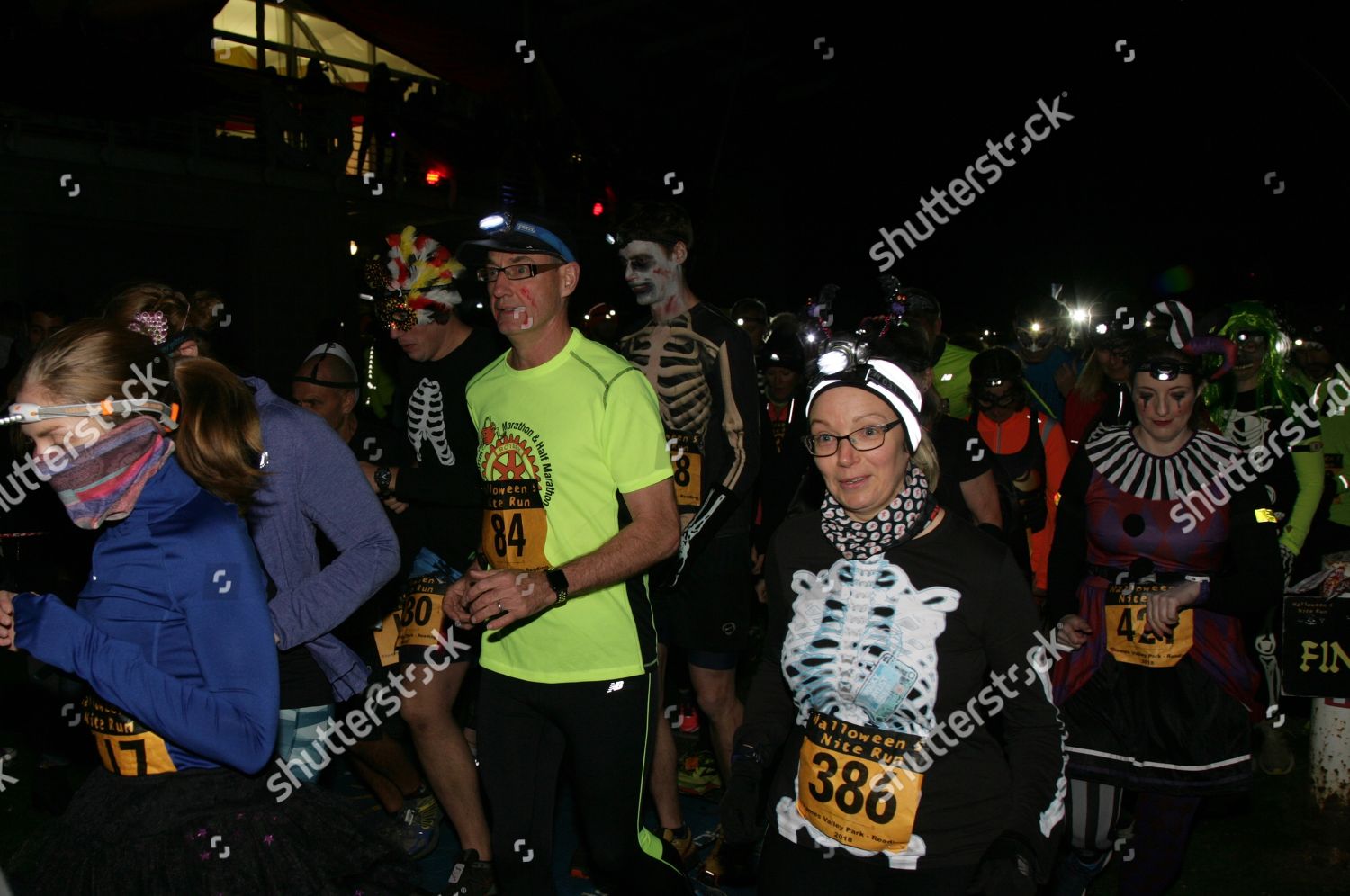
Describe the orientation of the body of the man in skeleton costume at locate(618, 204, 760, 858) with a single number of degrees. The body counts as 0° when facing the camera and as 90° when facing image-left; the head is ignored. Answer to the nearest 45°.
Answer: approximately 45°

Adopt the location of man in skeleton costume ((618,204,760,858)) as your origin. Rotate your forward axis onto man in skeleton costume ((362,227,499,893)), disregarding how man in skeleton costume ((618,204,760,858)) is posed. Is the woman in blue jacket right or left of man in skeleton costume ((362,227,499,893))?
left

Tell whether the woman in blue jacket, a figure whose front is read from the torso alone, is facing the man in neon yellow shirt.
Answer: no

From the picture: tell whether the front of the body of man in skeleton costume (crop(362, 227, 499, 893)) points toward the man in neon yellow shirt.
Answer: no

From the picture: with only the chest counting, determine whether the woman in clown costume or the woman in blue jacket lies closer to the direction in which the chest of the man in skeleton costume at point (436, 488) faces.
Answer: the woman in blue jacket

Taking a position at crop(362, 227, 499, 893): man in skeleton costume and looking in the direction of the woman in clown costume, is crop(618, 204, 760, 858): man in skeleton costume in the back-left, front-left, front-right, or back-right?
front-left

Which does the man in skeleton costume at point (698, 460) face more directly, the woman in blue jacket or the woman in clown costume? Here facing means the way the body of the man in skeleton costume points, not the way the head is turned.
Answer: the woman in blue jacket

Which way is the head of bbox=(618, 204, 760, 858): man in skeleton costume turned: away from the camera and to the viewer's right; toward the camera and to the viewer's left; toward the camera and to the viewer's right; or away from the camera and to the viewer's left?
toward the camera and to the viewer's left

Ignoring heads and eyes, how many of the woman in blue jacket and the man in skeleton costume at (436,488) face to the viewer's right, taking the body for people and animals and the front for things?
0

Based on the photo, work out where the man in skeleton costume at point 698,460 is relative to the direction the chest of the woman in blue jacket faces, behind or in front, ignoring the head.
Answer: behind

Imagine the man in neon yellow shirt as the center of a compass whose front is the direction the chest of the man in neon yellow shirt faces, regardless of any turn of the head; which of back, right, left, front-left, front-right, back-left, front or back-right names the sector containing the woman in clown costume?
back-left

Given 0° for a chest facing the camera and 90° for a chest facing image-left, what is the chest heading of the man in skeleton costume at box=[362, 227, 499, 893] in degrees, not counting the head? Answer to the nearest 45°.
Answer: approximately 45°

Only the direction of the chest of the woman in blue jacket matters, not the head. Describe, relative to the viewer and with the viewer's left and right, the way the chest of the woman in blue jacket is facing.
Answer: facing to the left of the viewer

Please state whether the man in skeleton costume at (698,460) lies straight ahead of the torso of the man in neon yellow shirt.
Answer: no

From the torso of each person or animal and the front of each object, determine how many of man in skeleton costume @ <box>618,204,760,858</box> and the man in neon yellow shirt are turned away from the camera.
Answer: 0

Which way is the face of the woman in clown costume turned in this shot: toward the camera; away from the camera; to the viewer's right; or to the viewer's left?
toward the camera

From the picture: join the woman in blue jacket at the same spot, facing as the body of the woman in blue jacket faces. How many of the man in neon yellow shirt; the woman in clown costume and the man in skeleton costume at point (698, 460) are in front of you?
0

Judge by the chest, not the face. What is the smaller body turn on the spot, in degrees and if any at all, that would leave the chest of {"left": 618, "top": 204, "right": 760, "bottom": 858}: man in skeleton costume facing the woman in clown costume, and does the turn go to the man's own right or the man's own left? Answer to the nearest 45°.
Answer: approximately 90° to the man's own left

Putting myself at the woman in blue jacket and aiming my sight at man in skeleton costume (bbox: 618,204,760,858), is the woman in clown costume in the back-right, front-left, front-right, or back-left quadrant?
front-right

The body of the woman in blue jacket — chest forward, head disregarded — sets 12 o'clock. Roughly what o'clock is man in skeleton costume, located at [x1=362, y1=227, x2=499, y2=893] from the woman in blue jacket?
The man in skeleton costume is roughly at 4 o'clock from the woman in blue jacket.

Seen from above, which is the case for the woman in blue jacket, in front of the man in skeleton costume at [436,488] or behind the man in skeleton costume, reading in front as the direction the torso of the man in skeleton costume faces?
in front

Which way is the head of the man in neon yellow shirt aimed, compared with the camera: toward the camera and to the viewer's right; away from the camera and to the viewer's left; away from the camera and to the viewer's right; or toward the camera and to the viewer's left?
toward the camera and to the viewer's left
